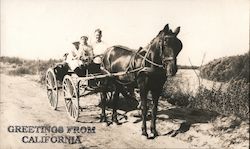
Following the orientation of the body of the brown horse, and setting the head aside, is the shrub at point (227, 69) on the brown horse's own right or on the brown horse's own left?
on the brown horse's own left

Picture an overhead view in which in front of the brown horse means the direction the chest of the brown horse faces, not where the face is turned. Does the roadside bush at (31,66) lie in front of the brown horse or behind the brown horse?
behind

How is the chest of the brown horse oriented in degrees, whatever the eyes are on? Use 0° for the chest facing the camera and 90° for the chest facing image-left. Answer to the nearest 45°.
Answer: approximately 315°

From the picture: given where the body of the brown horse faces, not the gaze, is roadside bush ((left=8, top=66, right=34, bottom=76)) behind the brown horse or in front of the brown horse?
behind

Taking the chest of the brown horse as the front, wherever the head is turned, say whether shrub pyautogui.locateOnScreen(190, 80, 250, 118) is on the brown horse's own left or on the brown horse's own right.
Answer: on the brown horse's own left

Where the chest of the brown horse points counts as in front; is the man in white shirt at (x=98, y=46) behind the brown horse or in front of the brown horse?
behind
